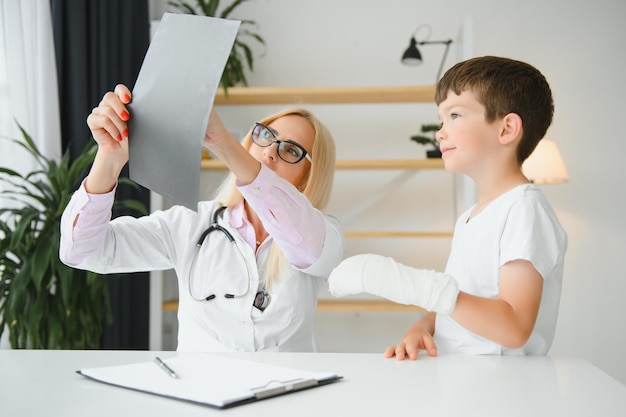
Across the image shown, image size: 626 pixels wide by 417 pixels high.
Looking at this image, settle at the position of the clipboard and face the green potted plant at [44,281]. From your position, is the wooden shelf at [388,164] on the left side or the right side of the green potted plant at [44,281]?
right

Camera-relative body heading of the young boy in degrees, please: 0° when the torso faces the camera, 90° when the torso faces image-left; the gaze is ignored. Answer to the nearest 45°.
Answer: approximately 90°

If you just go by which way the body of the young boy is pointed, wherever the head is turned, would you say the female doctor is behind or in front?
in front

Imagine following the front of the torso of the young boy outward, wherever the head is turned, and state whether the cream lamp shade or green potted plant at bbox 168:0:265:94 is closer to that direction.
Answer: the green potted plant

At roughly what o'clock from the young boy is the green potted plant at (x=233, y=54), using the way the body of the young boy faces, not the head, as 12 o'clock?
The green potted plant is roughly at 2 o'clock from the young boy.

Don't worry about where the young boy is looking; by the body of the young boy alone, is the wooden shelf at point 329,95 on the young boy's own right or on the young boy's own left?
on the young boy's own right

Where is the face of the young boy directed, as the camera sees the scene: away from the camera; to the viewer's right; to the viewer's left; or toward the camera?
to the viewer's left

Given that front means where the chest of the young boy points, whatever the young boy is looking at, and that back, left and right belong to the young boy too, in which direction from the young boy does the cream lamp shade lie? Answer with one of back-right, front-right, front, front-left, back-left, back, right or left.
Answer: right

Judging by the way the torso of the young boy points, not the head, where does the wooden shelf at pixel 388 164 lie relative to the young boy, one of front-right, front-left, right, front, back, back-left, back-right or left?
right

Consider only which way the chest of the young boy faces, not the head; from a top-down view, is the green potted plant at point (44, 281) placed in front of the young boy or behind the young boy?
in front

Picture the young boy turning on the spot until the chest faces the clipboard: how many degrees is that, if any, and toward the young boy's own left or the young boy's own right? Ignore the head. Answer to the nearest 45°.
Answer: approximately 45° to the young boy's own left

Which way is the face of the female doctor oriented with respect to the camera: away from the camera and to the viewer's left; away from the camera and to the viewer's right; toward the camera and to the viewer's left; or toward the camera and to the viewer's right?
toward the camera and to the viewer's left
